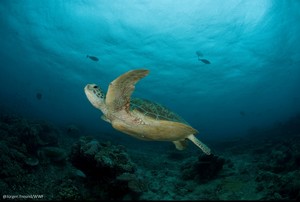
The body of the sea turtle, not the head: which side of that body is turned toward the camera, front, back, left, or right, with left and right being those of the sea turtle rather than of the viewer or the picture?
left
